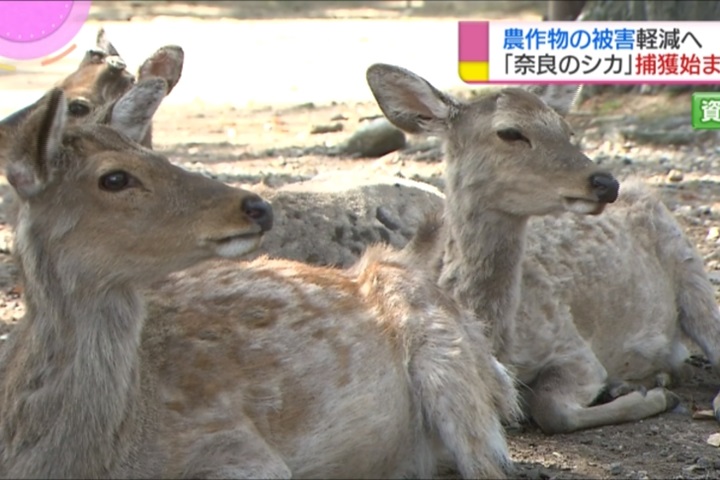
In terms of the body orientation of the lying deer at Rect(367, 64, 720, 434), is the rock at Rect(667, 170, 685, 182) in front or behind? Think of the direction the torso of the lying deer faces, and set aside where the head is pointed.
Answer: behind

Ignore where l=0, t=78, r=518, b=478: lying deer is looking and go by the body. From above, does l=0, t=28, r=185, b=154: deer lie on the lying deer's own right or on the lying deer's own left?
on the lying deer's own right

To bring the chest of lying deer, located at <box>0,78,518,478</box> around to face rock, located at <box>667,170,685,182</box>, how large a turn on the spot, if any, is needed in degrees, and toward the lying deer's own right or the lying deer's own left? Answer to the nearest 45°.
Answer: approximately 180°

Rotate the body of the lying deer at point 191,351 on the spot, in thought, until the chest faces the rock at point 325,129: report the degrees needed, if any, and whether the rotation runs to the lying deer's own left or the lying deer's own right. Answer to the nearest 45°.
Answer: approximately 135° to the lying deer's own right

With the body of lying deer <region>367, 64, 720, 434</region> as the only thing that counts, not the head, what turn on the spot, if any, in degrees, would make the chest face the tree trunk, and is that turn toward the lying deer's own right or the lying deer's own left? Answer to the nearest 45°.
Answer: approximately 135° to the lying deer's own right

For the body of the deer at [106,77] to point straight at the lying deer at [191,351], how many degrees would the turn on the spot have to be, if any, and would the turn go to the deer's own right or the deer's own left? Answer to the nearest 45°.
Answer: approximately 45° to the deer's own left

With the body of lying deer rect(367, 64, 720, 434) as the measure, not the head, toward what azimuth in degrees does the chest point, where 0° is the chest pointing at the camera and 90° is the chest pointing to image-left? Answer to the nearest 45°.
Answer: approximately 45°

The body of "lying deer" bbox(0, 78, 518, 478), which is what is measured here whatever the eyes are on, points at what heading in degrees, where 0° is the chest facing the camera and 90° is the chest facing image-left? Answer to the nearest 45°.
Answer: approximately 45°

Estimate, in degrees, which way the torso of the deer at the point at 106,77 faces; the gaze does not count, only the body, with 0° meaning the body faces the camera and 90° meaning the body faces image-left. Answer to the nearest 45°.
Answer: approximately 45°
